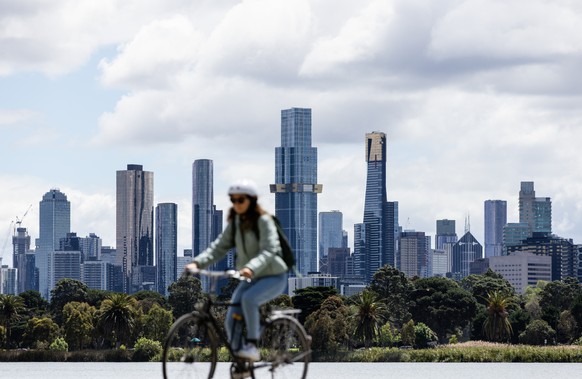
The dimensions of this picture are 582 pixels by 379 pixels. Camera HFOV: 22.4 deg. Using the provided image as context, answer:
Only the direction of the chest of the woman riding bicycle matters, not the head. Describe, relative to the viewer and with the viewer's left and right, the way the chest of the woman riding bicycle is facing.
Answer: facing the viewer and to the left of the viewer

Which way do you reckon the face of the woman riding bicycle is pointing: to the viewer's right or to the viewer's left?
to the viewer's left
